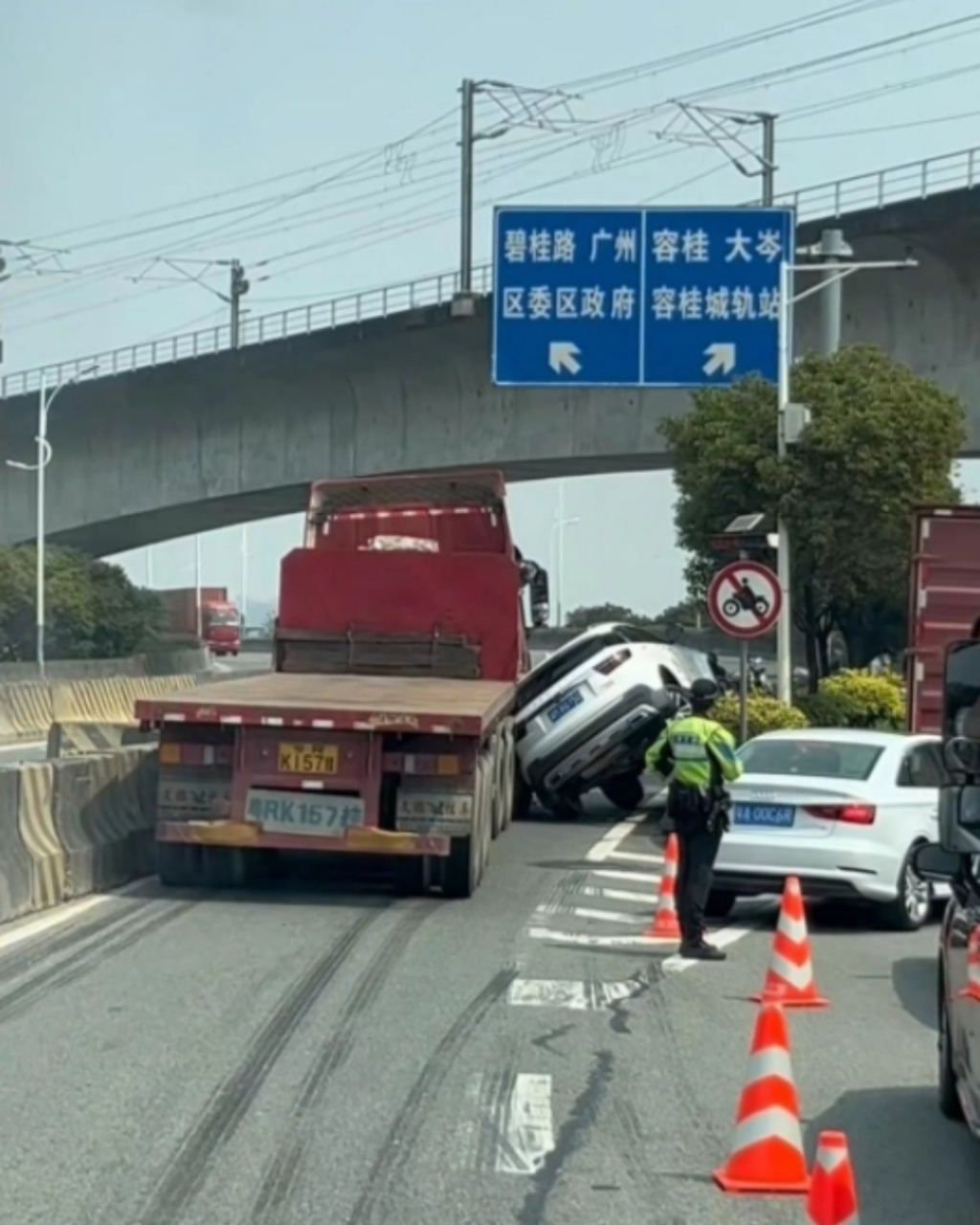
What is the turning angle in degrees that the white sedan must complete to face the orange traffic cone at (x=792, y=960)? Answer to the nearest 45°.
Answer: approximately 135° to its right

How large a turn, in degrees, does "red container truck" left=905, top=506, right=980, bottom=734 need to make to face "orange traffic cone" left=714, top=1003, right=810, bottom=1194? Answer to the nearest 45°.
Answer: approximately 180°

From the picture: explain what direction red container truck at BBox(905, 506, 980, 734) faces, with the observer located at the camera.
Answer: facing away from the viewer

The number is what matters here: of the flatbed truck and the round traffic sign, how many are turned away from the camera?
1

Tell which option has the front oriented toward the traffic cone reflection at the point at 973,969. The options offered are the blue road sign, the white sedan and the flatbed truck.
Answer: the blue road sign

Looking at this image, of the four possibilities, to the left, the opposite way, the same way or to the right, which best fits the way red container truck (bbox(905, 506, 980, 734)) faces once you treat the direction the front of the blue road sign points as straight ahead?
the opposite way

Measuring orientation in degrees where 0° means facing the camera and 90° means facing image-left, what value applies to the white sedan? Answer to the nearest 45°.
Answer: approximately 225°

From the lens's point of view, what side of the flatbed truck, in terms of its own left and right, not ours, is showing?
back

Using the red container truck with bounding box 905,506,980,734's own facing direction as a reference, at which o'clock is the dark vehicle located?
The dark vehicle is roughly at 6 o'clock from the red container truck.

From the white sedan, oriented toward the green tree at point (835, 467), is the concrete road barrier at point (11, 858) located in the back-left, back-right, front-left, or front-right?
back-left

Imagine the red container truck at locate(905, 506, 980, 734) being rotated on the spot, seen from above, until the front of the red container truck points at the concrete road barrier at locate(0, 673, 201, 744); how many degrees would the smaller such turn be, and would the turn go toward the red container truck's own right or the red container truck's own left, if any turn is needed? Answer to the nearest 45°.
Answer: approximately 45° to the red container truck's own left

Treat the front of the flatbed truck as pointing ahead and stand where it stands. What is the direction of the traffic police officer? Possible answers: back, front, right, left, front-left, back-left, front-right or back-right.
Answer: back-right

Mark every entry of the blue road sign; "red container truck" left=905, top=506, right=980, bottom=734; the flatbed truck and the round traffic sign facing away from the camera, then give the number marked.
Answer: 2

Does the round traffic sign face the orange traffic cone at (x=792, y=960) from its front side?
yes

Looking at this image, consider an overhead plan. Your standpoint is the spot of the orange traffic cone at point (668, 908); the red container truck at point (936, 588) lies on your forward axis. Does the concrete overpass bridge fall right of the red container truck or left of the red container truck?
left
